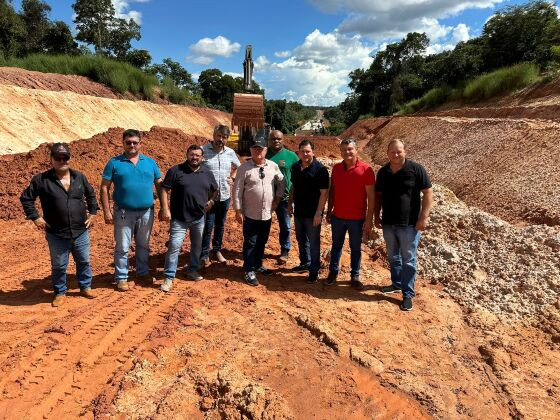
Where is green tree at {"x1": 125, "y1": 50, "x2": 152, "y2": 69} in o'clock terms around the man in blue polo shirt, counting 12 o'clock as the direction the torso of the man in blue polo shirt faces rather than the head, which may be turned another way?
The green tree is roughly at 6 o'clock from the man in blue polo shirt.

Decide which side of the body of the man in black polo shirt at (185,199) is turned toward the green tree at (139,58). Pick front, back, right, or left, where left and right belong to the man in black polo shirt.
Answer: back

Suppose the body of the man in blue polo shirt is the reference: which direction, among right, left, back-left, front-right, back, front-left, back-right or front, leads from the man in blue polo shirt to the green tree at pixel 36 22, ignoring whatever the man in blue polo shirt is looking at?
back

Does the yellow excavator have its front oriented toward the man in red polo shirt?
yes

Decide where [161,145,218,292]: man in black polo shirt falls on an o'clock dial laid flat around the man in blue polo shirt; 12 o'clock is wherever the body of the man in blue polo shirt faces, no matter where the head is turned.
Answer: The man in black polo shirt is roughly at 9 o'clock from the man in blue polo shirt.

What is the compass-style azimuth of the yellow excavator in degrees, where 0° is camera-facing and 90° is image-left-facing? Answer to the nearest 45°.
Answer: approximately 0°

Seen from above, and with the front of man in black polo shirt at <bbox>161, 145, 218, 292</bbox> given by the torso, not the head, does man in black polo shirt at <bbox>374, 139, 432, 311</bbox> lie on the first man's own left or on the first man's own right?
on the first man's own left

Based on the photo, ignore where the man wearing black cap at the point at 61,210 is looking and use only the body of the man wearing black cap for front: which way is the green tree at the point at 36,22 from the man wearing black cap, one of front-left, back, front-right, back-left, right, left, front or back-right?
back
